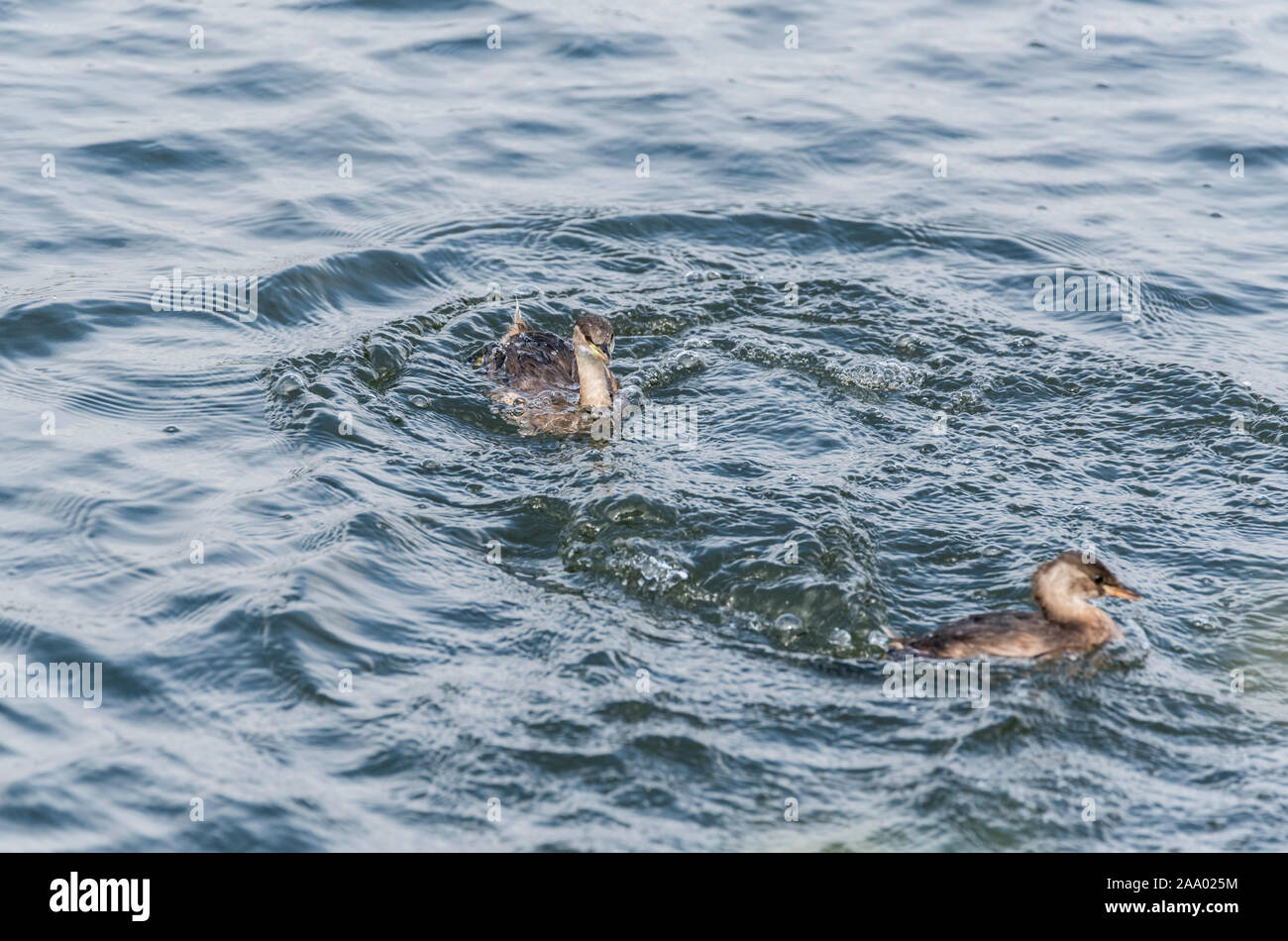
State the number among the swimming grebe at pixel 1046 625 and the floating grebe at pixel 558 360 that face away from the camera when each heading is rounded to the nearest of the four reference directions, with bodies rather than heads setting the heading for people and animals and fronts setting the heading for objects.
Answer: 0

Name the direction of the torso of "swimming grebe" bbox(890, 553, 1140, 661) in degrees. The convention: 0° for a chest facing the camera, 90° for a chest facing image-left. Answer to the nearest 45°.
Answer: approximately 270°

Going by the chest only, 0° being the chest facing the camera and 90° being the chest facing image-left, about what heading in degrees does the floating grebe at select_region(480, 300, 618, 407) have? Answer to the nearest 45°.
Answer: approximately 315°

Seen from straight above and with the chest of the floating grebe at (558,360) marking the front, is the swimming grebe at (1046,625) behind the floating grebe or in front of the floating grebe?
in front

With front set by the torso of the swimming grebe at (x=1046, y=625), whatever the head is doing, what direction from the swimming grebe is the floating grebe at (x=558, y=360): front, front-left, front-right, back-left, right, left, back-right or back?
back-left
